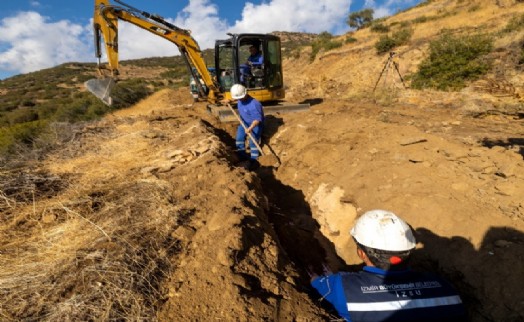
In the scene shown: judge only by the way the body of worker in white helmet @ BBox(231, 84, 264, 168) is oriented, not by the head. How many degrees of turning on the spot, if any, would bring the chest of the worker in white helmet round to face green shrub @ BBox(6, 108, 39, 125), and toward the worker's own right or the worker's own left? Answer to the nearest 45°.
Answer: approximately 90° to the worker's own right

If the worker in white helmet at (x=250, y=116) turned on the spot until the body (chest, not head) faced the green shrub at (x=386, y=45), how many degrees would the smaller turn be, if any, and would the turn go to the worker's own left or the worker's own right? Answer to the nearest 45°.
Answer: approximately 180°

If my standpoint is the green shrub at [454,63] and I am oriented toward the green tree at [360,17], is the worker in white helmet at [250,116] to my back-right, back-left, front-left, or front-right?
back-left
